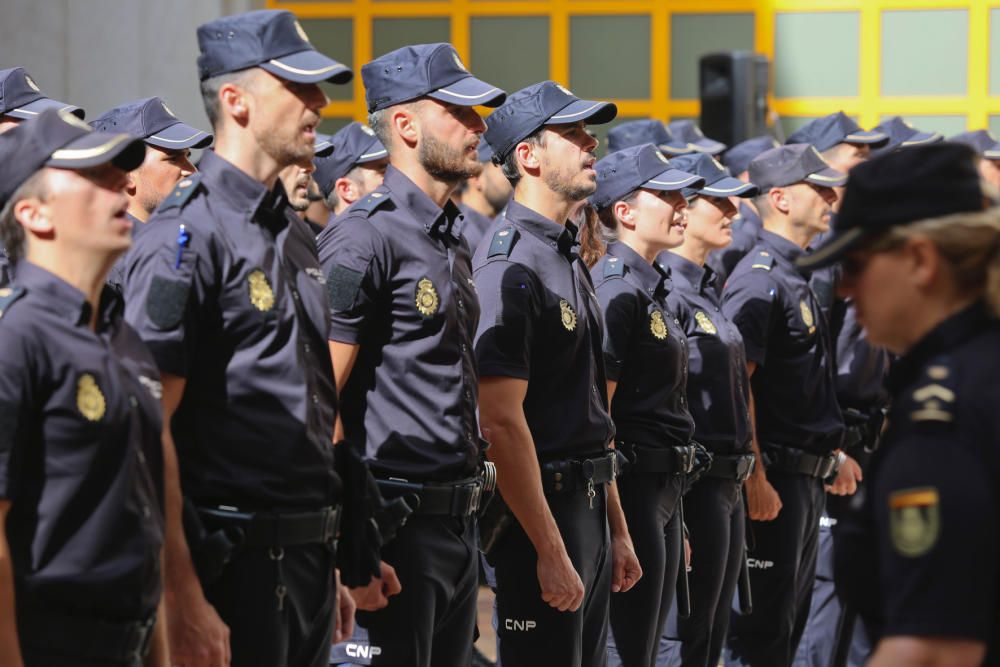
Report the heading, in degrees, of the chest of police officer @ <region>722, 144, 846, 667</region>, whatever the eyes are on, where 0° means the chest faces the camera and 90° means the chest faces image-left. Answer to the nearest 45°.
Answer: approximately 270°

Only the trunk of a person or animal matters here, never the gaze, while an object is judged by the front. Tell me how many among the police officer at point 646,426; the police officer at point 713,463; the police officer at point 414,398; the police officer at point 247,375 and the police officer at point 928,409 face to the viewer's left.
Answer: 1

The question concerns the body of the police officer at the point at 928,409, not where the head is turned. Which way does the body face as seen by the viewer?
to the viewer's left

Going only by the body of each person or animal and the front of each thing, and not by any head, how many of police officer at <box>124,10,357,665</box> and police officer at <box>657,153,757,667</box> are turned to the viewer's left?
0

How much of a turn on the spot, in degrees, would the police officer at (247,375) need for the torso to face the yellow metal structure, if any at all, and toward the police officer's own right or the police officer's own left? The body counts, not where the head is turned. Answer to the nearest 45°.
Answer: approximately 135° to the police officer's own left

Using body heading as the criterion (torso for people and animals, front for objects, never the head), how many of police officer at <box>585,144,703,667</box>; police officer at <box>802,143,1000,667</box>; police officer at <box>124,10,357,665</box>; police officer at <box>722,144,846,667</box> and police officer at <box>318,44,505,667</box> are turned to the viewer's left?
1

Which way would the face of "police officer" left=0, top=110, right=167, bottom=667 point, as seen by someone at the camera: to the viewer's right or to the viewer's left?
to the viewer's right

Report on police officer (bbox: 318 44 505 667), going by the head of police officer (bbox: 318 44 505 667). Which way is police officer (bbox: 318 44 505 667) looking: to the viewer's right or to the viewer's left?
to the viewer's right

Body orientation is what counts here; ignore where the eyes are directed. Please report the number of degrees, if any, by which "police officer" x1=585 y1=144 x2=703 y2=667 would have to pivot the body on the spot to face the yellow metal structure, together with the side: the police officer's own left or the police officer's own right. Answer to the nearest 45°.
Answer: approximately 135° to the police officer's own left

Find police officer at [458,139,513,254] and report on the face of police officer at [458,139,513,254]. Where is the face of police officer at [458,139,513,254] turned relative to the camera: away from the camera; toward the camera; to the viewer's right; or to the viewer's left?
to the viewer's right

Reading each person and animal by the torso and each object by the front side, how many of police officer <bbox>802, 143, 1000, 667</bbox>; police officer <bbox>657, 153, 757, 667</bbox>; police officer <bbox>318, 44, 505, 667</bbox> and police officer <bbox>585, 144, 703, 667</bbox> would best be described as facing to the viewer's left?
1

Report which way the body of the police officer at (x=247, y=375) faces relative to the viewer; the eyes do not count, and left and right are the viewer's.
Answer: facing the viewer and to the right of the viewer

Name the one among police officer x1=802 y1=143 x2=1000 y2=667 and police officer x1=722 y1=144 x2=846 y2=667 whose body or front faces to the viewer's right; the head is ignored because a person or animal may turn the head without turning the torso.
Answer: police officer x1=722 y1=144 x2=846 y2=667

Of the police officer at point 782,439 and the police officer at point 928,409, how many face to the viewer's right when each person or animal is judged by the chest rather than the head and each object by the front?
1

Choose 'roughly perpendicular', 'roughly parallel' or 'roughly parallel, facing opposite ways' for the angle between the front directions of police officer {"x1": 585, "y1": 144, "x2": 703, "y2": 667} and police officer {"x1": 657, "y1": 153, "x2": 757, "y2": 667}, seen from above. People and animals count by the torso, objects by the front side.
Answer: roughly parallel
